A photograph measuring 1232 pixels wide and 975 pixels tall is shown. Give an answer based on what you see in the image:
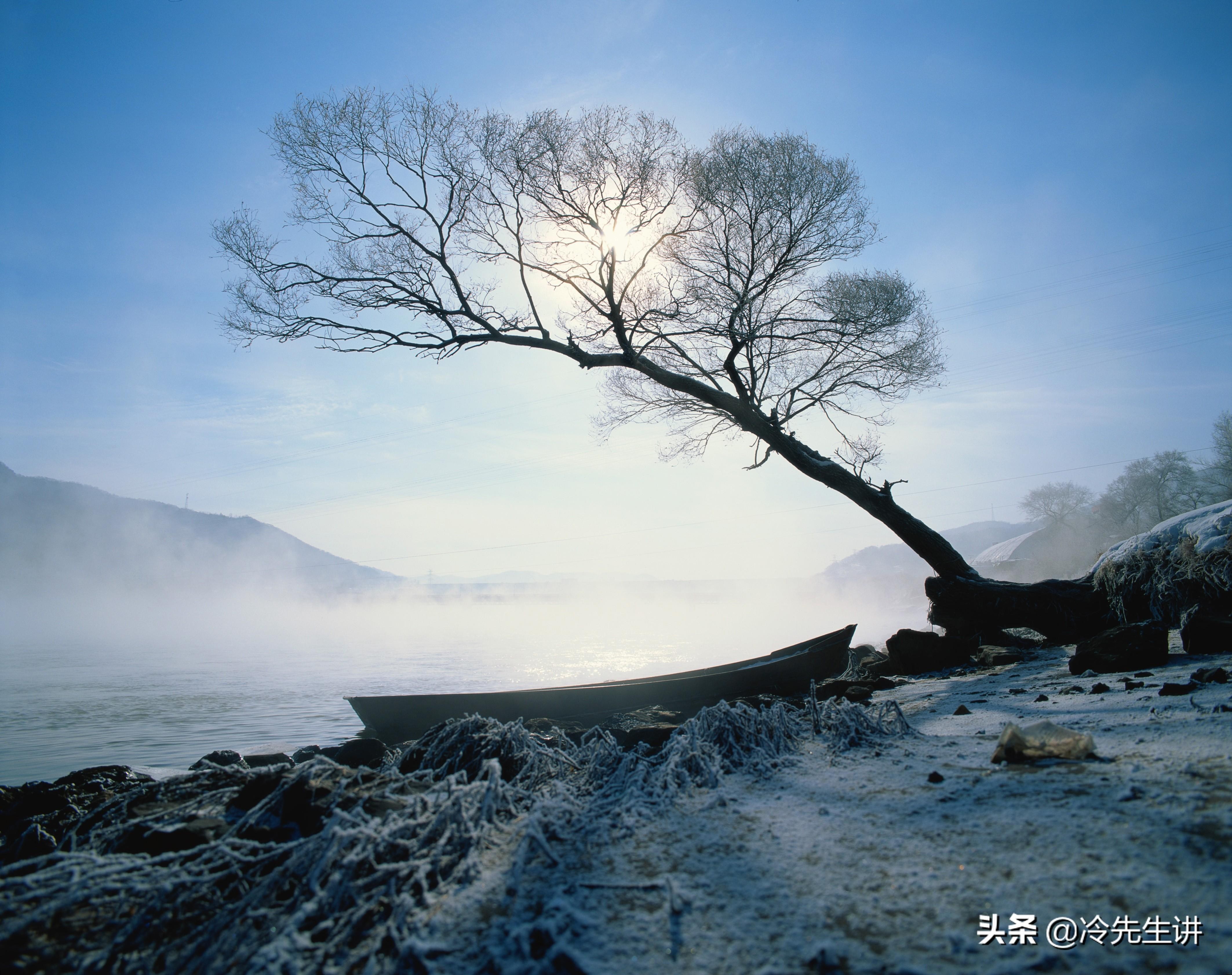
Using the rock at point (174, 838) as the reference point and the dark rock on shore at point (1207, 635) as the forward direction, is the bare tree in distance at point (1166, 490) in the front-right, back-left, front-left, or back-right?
front-left

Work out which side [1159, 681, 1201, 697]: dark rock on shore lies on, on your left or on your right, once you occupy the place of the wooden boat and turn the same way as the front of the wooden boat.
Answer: on your right

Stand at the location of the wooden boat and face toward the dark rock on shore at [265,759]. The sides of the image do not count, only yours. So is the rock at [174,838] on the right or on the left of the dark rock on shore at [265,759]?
left

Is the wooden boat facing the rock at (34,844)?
no

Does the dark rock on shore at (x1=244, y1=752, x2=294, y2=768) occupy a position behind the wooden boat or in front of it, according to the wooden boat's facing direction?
behind

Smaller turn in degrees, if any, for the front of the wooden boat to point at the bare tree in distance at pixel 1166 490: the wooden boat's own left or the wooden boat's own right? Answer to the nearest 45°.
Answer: approximately 45° to the wooden boat's own left

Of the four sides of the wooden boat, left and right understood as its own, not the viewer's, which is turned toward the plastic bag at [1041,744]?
right

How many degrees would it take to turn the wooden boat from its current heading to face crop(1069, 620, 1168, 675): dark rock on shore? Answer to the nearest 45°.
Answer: approximately 45° to its right

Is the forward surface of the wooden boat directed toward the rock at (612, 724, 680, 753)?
no

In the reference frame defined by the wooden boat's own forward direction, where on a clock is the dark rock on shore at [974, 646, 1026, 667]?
The dark rock on shore is roughly at 12 o'clock from the wooden boat.

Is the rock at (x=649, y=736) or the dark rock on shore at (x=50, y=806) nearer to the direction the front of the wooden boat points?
the rock

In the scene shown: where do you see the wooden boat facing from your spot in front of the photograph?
facing to the right of the viewer

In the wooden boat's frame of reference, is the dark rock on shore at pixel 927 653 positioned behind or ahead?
ahead

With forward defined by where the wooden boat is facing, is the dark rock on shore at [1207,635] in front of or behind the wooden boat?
in front
